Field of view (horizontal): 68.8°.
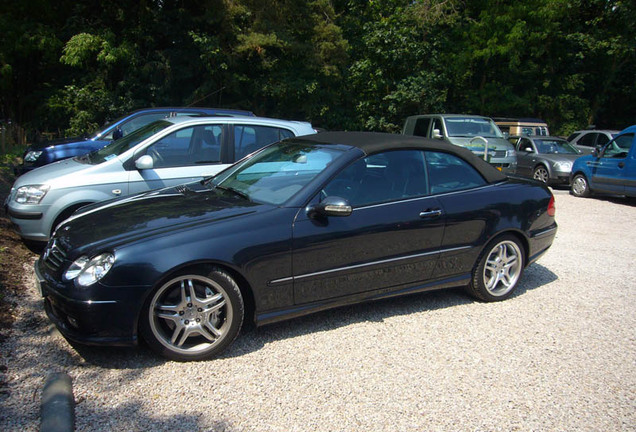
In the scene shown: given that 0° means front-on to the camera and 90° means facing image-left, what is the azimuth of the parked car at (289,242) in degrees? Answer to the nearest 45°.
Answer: approximately 45°

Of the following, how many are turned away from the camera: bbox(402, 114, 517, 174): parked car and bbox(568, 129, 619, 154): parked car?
0

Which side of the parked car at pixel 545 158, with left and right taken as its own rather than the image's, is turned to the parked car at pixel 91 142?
right

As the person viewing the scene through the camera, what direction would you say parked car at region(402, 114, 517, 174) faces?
facing the viewer and to the right of the viewer

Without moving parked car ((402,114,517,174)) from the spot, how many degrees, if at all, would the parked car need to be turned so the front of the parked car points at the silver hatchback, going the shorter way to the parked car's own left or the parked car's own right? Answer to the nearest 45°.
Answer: approximately 90° to the parked car's own right

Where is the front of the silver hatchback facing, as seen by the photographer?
facing the viewer and to the left of the viewer

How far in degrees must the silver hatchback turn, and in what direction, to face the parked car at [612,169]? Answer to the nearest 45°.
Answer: approximately 135° to its left

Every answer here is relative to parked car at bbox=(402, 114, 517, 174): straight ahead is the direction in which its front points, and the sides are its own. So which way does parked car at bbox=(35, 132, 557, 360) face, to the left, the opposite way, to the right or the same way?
to the right

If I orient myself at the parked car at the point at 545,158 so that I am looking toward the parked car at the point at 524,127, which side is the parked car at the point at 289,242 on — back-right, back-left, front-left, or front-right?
back-left
